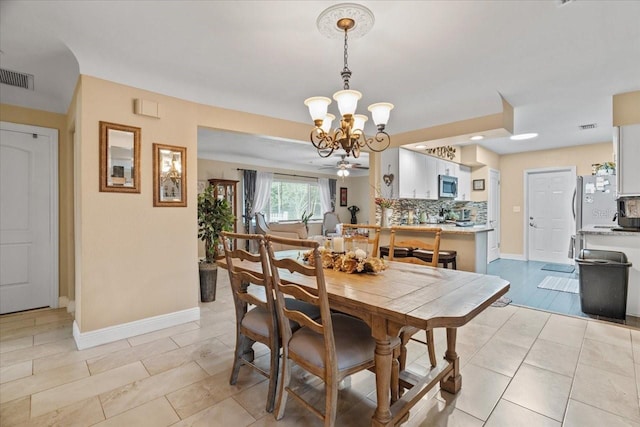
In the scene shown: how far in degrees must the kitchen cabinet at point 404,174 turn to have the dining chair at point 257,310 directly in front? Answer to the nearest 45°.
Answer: approximately 45° to its right

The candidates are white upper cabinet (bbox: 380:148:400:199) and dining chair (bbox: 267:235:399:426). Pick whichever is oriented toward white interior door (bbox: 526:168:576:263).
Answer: the dining chair

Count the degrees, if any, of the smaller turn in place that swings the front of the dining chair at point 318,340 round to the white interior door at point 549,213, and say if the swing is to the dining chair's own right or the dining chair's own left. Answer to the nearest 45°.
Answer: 0° — it already faces it

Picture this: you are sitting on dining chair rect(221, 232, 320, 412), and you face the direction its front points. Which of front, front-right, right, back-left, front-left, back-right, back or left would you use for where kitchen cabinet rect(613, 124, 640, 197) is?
front-right

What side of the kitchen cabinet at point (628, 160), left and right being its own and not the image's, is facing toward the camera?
left

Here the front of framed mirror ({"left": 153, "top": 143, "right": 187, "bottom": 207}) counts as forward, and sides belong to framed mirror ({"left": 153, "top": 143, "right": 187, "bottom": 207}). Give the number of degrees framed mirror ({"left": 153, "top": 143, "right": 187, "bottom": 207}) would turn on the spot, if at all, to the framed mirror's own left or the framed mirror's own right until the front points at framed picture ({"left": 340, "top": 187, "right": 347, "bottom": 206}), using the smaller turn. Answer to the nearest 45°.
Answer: approximately 90° to the framed mirror's own left

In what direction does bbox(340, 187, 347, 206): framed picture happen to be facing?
toward the camera

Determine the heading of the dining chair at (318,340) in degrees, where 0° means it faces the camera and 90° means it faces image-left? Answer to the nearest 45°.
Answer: approximately 225°

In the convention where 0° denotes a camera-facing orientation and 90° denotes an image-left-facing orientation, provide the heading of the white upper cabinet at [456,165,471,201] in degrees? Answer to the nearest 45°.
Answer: approximately 315°

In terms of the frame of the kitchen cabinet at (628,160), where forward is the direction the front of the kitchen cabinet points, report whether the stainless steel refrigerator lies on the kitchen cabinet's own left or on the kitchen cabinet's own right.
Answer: on the kitchen cabinet's own right
